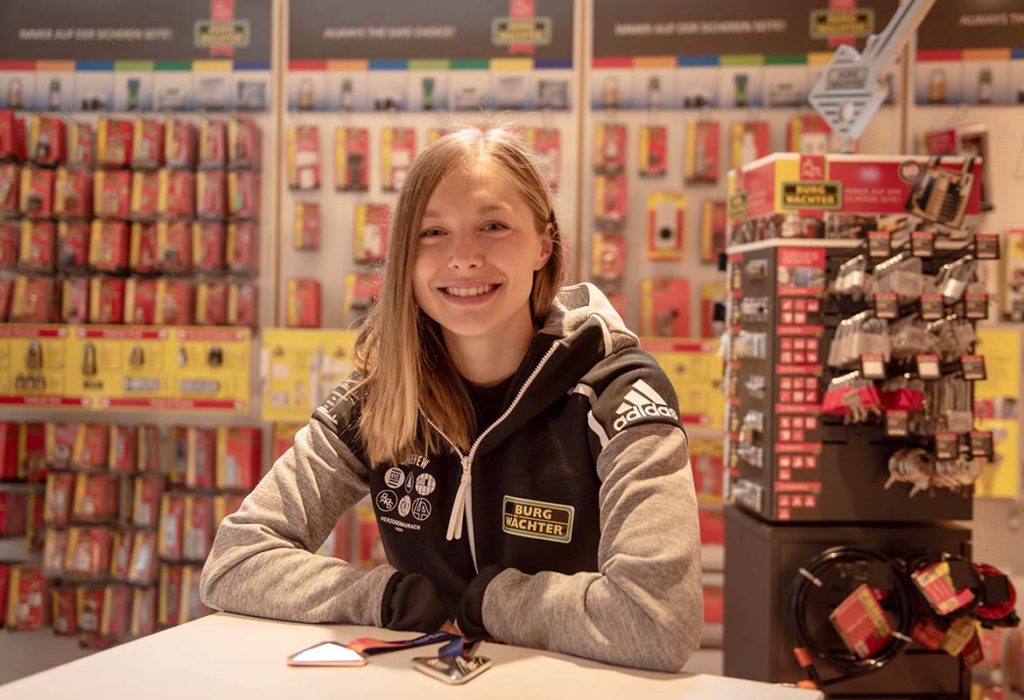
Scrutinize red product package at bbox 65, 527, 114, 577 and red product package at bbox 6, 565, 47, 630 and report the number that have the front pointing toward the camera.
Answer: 2

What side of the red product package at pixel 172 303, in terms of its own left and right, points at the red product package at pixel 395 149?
left

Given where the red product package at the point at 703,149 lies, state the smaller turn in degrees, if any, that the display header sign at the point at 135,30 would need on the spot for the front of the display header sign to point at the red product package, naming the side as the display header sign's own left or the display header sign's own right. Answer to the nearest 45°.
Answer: approximately 45° to the display header sign's own left

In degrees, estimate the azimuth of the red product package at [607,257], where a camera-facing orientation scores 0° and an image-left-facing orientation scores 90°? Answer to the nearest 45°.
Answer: approximately 0°
